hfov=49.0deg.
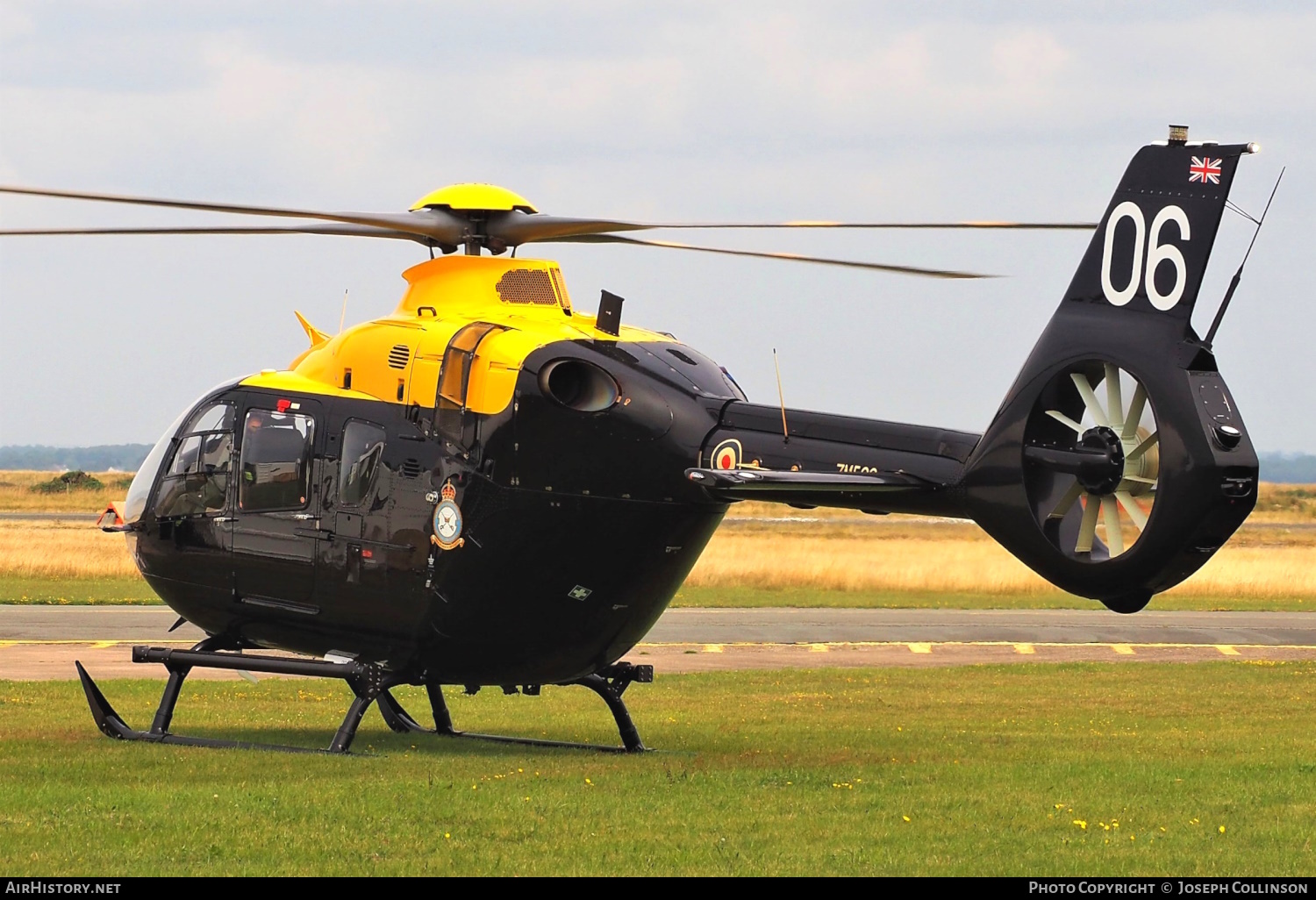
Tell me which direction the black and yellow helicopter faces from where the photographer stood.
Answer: facing away from the viewer and to the left of the viewer
